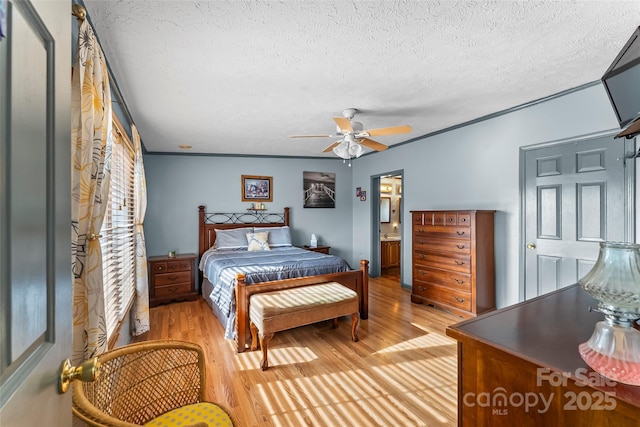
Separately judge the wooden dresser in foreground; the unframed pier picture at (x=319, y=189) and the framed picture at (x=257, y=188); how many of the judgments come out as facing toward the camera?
2

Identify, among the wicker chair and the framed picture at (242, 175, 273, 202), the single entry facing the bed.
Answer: the framed picture

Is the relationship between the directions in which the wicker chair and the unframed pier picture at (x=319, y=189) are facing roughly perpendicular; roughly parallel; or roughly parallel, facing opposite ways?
roughly perpendicular

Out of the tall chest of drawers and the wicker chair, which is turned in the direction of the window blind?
the tall chest of drawers

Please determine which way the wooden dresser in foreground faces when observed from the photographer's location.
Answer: facing away from the viewer and to the left of the viewer

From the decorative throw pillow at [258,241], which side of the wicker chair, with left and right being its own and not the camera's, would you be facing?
left

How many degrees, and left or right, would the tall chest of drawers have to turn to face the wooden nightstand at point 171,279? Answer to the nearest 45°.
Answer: approximately 45° to its right

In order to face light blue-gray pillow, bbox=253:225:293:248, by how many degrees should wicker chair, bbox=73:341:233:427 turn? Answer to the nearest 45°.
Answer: approximately 90° to its left

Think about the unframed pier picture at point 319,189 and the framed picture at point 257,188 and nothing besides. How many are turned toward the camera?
2

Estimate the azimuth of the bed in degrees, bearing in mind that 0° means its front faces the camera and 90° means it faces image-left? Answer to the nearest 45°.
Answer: approximately 315°

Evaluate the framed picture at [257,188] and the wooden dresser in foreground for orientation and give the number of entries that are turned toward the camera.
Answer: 1
